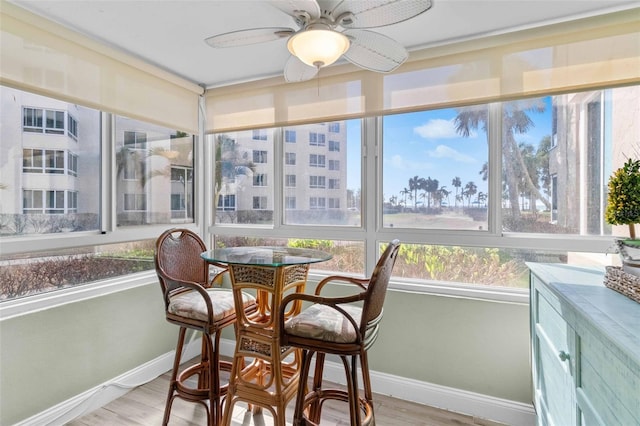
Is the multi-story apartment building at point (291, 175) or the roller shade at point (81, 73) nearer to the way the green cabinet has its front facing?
the roller shade

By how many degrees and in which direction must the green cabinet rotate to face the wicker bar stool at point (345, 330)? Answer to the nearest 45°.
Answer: approximately 45° to its right

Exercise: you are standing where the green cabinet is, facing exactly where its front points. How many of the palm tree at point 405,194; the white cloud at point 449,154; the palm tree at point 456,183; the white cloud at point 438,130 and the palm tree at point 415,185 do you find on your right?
5

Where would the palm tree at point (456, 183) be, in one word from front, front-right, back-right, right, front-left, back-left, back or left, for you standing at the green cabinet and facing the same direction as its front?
right

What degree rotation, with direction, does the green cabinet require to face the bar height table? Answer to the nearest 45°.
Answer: approximately 45° to its right

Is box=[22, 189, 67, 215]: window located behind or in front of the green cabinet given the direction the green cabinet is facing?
in front

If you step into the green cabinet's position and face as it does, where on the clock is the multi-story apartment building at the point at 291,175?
The multi-story apartment building is roughly at 2 o'clock from the green cabinet.

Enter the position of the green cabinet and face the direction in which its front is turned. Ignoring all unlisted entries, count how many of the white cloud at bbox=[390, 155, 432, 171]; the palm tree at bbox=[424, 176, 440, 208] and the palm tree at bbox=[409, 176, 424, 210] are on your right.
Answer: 3

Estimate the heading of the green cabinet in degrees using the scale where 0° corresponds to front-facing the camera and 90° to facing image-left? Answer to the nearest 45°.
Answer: approximately 45°

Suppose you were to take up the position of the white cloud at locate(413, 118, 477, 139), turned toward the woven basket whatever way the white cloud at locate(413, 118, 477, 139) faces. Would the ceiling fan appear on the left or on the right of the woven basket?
right

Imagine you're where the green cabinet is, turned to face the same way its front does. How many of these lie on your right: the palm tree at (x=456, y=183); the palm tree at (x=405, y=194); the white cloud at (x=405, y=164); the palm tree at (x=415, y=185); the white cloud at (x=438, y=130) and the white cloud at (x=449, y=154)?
6

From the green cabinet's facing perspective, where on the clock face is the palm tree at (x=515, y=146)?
The palm tree is roughly at 4 o'clock from the green cabinet.

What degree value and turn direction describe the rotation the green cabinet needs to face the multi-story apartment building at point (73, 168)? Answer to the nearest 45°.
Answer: approximately 45° to its right

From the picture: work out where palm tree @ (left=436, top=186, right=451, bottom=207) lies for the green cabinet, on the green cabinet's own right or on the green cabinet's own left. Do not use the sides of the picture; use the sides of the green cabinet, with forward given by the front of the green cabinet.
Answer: on the green cabinet's own right

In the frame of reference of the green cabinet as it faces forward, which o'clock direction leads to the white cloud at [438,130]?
The white cloud is roughly at 3 o'clock from the green cabinet.
